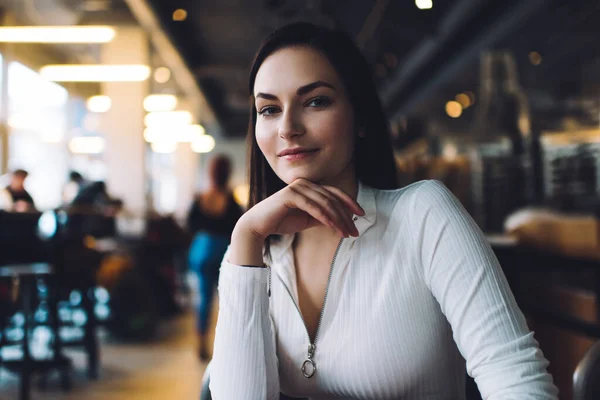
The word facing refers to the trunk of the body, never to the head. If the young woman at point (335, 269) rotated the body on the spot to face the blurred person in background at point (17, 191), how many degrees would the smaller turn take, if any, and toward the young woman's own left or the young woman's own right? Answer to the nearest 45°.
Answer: approximately 90° to the young woman's own right

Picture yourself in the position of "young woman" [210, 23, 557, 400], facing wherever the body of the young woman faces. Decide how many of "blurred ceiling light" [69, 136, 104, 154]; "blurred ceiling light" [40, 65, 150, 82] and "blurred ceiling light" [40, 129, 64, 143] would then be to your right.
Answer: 3

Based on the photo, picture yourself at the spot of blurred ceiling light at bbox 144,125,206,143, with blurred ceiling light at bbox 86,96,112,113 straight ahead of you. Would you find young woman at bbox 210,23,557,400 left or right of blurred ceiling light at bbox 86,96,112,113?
left

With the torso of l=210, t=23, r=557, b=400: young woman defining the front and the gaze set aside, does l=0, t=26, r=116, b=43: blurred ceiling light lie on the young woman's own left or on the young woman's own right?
on the young woman's own right

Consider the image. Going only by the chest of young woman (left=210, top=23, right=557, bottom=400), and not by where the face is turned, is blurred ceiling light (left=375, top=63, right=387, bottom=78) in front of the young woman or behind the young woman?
behind

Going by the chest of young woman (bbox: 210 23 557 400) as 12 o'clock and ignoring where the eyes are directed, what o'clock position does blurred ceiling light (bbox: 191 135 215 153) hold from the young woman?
The blurred ceiling light is roughly at 4 o'clock from the young woman.

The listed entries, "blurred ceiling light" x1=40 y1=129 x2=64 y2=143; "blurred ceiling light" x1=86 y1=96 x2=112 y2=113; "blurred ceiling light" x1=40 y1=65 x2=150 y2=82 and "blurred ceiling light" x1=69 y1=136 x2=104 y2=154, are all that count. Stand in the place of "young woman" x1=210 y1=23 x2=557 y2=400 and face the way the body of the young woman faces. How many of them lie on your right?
4

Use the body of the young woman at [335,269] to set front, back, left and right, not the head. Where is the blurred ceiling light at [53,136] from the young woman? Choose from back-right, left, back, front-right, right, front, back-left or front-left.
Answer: right

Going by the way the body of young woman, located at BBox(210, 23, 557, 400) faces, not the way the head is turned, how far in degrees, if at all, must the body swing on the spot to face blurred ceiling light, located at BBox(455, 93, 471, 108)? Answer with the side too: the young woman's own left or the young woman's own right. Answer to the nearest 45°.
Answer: approximately 135° to the young woman's own right

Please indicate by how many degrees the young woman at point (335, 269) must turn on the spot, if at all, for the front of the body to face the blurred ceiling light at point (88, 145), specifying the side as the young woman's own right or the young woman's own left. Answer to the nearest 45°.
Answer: approximately 90° to the young woman's own right

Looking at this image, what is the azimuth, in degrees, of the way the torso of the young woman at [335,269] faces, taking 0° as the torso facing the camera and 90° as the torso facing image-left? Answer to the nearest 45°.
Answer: approximately 45°

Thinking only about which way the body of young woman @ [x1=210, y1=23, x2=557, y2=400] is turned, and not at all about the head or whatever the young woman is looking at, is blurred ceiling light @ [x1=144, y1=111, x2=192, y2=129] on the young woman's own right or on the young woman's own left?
on the young woman's own right

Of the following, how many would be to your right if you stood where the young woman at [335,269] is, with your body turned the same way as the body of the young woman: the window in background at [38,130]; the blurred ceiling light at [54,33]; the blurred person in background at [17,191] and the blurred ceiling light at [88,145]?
4

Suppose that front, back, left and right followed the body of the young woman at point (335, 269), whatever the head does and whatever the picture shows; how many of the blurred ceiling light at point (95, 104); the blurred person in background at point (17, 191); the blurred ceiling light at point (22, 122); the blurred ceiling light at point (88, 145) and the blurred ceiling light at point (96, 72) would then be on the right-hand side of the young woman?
5

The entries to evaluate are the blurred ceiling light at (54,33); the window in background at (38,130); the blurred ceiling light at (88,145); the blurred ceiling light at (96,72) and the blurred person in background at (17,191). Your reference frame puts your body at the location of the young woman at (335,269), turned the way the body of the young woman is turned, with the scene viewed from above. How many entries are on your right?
5
